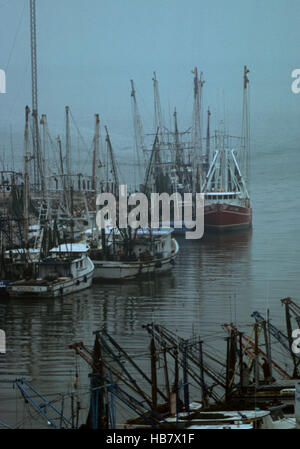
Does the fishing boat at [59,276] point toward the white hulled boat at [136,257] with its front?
yes

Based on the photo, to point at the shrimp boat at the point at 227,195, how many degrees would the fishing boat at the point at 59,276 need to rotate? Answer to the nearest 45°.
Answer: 0° — it already faces it

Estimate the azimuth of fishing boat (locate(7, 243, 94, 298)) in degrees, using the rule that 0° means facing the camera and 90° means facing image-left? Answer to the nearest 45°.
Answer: approximately 225°
